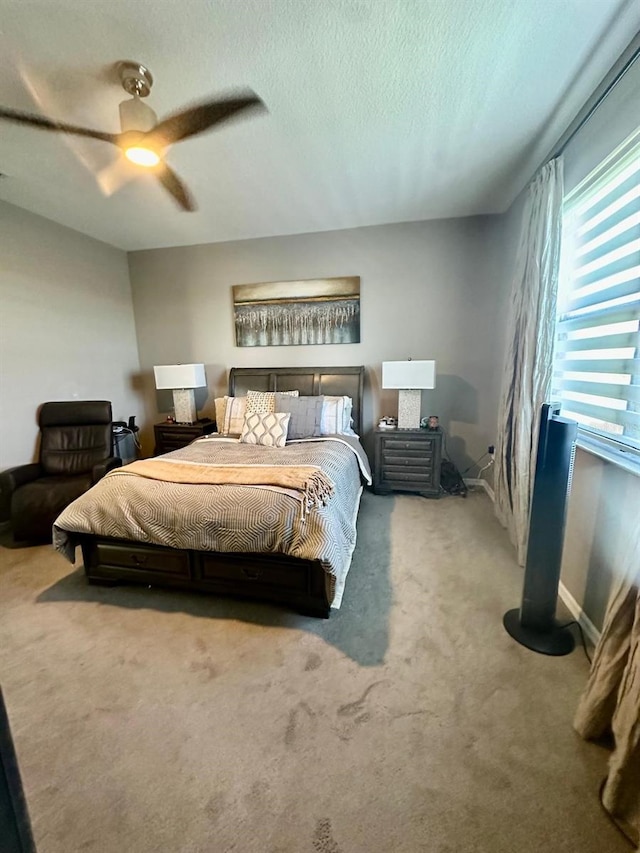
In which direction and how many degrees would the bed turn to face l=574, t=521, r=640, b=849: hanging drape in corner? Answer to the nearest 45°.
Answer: approximately 90° to its left

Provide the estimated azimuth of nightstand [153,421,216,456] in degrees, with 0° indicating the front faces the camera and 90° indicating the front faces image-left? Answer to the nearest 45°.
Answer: approximately 45°

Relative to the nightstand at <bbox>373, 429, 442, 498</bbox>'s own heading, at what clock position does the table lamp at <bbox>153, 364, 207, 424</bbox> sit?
The table lamp is roughly at 3 o'clock from the nightstand.

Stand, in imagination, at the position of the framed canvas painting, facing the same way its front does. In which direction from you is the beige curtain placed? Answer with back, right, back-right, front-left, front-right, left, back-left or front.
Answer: front-left

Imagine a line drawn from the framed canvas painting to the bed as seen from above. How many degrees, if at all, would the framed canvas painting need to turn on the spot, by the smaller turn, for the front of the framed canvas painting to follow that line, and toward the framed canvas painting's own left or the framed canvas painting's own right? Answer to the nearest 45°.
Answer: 0° — it already faces it

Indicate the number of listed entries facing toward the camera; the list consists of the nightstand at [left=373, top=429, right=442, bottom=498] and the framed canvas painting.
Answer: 2

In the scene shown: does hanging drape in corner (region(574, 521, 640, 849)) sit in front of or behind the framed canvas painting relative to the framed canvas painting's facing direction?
in front

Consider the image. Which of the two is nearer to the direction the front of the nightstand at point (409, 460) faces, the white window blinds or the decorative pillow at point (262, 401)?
the white window blinds

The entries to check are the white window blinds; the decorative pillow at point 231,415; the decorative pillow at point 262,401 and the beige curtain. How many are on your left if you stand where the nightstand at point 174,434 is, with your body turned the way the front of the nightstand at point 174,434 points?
4
